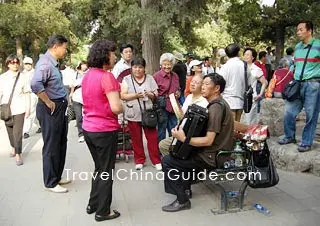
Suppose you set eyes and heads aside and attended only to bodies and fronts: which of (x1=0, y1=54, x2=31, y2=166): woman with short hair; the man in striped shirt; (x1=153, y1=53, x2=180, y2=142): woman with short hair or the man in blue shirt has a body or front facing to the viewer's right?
the man in blue shirt

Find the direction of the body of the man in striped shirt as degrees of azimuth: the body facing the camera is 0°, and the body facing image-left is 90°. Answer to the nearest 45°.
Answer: approximately 45°

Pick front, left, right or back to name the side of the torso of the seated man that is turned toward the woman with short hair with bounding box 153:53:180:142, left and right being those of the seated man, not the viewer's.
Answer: right

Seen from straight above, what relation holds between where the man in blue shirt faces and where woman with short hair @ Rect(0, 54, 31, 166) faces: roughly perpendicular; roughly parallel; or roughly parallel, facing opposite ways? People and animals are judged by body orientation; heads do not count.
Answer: roughly perpendicular

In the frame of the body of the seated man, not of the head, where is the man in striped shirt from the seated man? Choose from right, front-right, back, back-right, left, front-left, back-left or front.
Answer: back-right

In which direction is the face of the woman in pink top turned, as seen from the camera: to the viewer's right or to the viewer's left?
to the viewer's right

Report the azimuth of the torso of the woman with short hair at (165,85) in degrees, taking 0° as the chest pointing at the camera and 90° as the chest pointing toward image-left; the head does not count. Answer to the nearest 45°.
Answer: approximately 0°

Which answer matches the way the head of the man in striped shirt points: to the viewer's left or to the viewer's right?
to the viewer's left

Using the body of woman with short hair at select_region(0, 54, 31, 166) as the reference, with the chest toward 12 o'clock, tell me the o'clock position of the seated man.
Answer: The seated man is roughly at 11 o'clock from the woman with short hair.

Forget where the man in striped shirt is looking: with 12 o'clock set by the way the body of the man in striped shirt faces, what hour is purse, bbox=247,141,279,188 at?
The purse is roughly at 11 o'clock from the man in striped shirt.

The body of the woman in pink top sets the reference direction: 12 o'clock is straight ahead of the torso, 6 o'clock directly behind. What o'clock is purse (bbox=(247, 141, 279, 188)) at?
The purse is roughly at 2 o'clock from the woman in pink top.

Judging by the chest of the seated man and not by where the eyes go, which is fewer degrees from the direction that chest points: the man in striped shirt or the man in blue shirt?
the man in blue shirt

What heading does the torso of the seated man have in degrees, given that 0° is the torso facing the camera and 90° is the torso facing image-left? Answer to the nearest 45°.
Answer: approximately 90°

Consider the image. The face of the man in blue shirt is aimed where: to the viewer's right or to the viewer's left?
to the viewer's right

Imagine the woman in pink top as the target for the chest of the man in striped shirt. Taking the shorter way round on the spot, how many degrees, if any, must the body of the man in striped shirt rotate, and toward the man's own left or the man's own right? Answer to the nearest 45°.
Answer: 0° — they already face them

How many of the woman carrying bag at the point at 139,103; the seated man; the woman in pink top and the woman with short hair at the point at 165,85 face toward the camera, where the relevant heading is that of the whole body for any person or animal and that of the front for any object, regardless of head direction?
2
